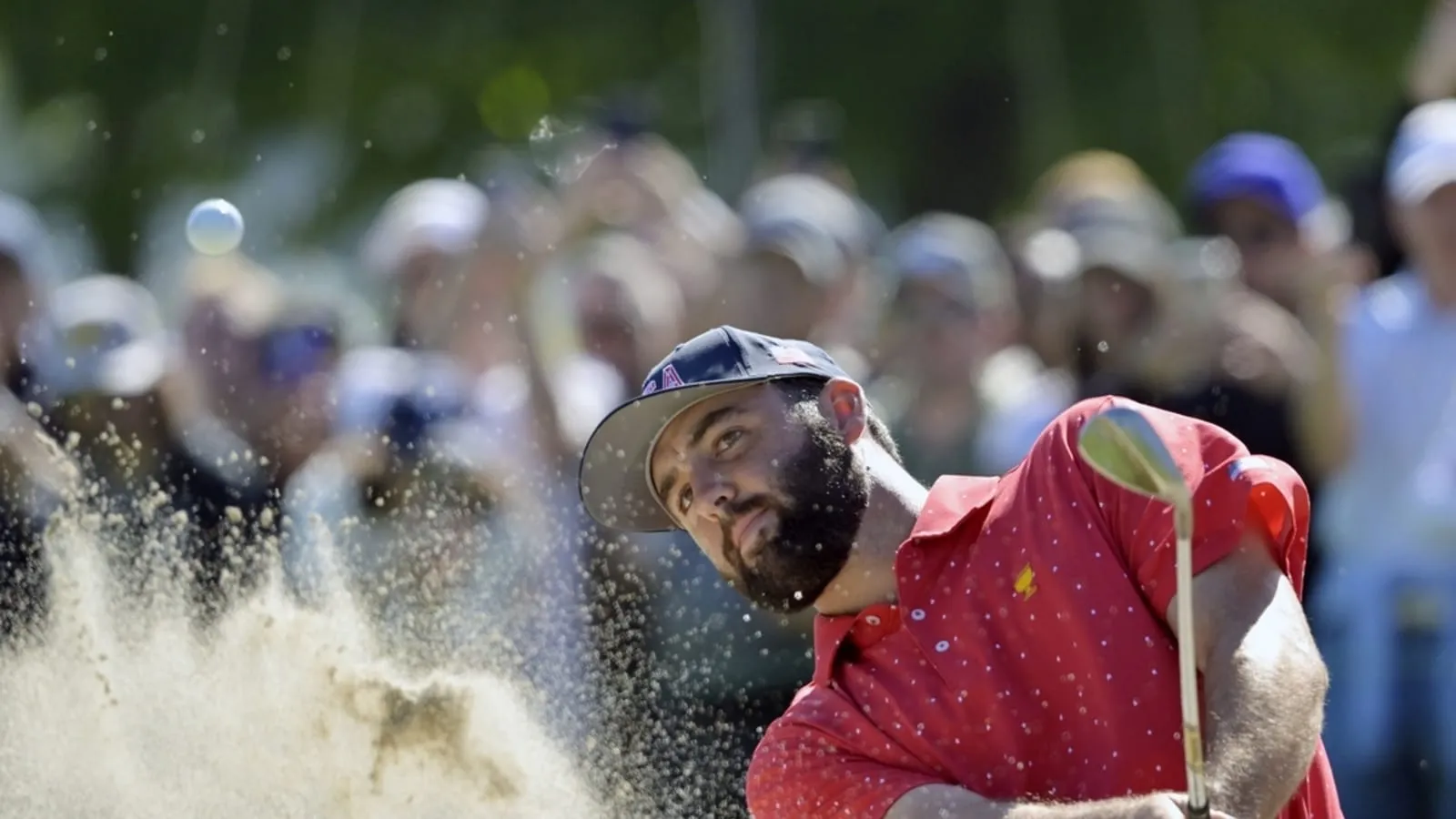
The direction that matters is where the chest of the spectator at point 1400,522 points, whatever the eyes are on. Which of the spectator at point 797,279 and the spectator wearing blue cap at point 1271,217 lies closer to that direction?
the spectator

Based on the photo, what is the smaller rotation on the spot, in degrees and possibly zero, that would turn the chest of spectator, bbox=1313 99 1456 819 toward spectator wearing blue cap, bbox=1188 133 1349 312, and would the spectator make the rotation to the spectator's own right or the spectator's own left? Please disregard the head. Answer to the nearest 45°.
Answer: approximately 135° to the spectator's own right

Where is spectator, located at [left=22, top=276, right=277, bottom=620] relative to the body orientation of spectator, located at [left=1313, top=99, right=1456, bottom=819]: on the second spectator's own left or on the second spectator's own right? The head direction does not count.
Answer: on the second spectator's own right

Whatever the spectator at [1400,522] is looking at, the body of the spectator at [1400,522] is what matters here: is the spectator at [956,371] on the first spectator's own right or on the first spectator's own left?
on the first spectator's own right

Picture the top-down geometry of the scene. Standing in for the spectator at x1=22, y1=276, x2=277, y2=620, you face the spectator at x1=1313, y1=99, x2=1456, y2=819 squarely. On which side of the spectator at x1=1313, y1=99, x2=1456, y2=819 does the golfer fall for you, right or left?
right

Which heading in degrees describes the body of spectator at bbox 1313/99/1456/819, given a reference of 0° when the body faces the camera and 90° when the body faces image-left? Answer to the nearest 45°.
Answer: approximately 0°

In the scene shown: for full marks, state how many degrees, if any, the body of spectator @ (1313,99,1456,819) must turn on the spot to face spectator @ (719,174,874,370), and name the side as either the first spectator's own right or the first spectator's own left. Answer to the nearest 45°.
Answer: approximately 90° to the first spectator's own right

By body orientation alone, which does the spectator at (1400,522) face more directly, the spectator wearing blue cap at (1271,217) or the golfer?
the golfer

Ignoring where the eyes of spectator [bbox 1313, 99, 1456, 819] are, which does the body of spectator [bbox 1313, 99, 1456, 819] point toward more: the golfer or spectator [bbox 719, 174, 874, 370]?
the golfer

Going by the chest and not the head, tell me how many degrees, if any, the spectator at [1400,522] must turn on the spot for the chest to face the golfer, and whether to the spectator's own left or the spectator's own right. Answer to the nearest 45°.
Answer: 0° — they already face them
